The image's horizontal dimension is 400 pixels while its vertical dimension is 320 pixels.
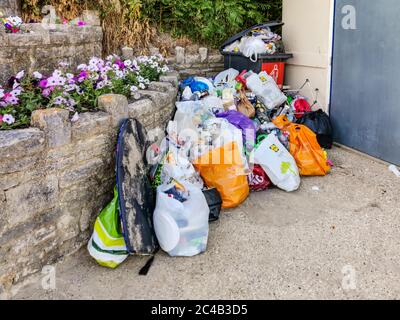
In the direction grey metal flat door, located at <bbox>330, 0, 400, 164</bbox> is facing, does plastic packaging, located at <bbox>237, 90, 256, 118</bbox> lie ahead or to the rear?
ahead

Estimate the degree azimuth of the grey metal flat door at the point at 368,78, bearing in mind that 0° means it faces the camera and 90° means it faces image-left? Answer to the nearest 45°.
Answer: approximately 45°

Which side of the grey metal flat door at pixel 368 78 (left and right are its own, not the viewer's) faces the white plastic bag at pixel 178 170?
front

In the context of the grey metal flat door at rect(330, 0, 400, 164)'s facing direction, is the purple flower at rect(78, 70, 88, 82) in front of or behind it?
in front

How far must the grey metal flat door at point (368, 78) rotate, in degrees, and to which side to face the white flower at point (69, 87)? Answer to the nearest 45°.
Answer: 0° — it already faces it

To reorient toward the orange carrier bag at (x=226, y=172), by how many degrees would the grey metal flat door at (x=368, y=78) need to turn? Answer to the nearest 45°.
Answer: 0° — it already faces it

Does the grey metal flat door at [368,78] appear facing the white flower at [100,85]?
yes
